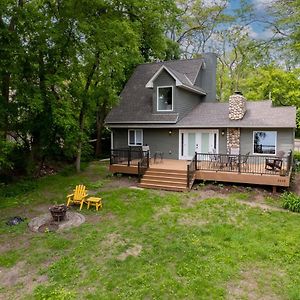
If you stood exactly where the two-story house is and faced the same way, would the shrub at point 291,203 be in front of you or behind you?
in front

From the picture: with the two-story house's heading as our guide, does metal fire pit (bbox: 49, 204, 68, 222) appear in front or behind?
in front

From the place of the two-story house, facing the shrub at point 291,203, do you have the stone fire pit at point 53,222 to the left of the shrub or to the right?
right

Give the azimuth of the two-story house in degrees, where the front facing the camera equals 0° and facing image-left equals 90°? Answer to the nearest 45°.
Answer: approximately 0°

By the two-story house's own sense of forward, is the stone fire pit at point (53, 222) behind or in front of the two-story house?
in front
